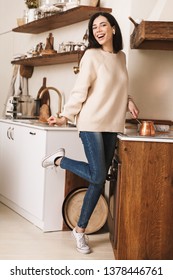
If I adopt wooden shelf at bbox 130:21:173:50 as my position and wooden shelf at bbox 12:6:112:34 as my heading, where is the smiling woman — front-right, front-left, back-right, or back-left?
front-left

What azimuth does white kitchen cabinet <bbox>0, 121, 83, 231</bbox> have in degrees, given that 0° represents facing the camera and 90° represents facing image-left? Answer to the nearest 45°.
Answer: approximately 45°

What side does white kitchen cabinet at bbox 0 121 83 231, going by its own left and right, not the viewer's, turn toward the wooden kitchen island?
left

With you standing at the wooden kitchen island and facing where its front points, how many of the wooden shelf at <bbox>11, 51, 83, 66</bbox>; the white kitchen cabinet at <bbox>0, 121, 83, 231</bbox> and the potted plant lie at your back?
0

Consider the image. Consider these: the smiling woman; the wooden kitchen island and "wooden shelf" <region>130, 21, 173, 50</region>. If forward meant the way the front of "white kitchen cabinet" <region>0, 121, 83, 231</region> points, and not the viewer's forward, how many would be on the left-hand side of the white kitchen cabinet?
3

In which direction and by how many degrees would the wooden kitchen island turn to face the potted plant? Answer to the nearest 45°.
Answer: approximately 45° to its right

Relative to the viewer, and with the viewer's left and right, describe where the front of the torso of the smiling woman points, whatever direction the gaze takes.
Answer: facing the viewer and to the right of the viewer

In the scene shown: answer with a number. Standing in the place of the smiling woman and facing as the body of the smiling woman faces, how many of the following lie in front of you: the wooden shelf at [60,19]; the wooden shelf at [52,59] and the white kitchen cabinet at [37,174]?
0

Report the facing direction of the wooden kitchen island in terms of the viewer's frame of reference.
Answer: facing to the left of the viewer

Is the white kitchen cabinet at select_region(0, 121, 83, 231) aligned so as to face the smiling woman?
no
